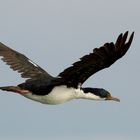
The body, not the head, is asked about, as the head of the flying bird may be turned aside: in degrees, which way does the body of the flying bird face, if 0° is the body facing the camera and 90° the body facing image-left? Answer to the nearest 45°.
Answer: approximately 270°
